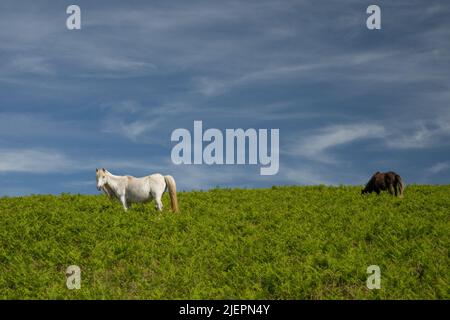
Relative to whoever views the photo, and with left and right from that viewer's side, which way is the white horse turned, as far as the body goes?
facing to the left of the viewer

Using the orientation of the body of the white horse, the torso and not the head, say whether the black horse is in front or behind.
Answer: behind

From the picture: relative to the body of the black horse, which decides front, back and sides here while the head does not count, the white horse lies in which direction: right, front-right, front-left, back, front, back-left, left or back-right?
front-left

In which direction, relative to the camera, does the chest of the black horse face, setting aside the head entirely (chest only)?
to the viewer's left

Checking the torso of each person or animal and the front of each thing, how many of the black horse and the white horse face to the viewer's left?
2
